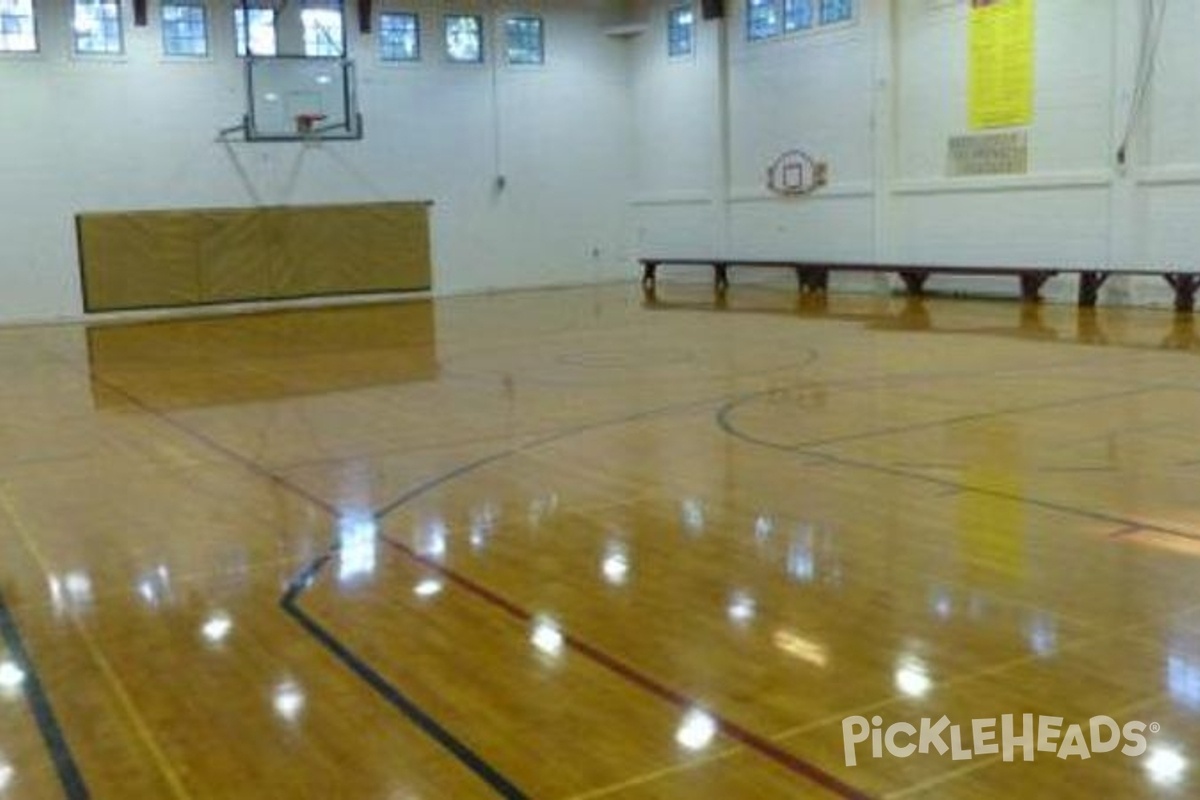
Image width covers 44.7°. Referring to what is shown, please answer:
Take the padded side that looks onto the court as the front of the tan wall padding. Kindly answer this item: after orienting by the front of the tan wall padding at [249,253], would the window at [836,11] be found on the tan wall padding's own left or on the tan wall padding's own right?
on the tan wall padding's own left

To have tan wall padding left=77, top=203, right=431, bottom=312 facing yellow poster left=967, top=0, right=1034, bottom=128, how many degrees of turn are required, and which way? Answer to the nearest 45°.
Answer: approximately 45° to its left

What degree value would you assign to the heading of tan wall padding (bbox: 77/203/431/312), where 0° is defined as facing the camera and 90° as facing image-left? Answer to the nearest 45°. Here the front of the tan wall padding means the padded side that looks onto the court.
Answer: approximately 0°

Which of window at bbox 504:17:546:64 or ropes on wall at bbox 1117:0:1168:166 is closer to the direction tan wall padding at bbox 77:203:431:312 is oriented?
the ropes on wall

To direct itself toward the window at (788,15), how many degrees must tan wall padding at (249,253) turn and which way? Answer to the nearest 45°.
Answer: approximately 90° to its left

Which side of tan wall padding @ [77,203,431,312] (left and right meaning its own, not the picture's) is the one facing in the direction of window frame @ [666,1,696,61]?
left

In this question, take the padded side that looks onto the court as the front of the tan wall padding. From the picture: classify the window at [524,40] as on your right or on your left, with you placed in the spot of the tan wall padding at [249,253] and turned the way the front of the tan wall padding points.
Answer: on your left

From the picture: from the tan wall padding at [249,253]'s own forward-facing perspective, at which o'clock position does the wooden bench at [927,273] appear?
The wooden bench is roughly at 10 o'clock from the tan wall padding.
